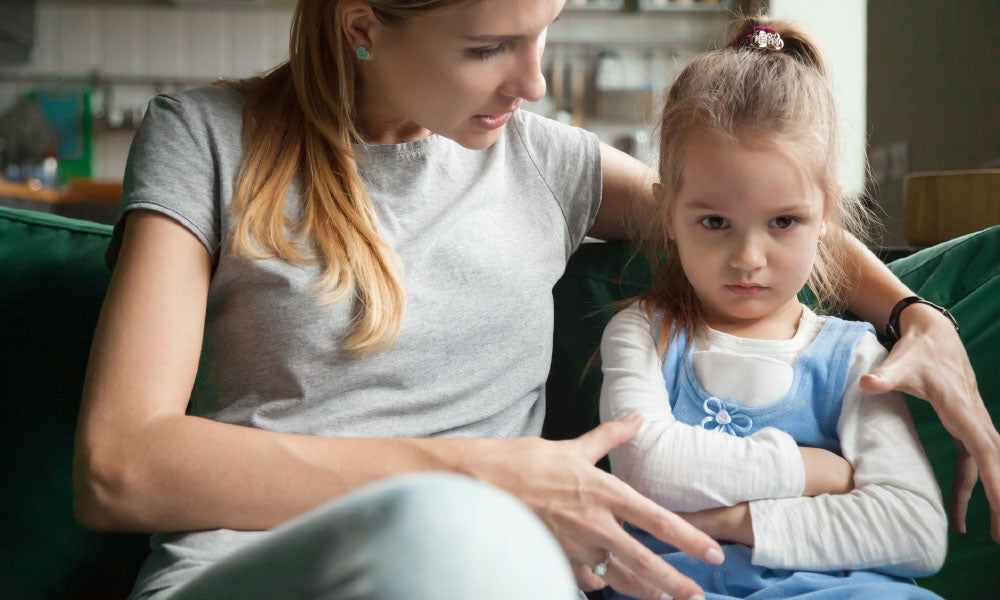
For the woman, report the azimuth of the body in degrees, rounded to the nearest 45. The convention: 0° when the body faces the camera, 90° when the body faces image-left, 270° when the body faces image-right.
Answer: approximately 315°

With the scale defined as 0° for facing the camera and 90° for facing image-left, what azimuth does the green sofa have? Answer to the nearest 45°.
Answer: approximately 0°
